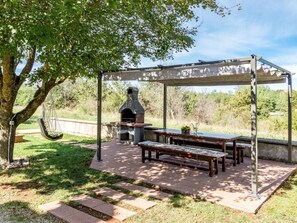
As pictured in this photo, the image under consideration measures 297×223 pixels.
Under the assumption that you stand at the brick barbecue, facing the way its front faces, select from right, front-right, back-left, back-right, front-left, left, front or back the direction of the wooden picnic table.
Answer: left

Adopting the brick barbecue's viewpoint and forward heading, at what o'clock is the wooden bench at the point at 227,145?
The wooden bench is roughly at 9 o'clock from the brick barbecue.

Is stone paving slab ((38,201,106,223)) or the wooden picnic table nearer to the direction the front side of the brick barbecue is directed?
the stone paving slab

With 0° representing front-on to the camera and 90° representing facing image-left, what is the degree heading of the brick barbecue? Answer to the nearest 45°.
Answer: approximately 45°

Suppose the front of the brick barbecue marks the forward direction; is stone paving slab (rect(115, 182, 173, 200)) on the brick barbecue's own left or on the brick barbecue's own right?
on the brick barbecue's own left

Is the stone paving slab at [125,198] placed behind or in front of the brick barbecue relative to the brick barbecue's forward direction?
in front
